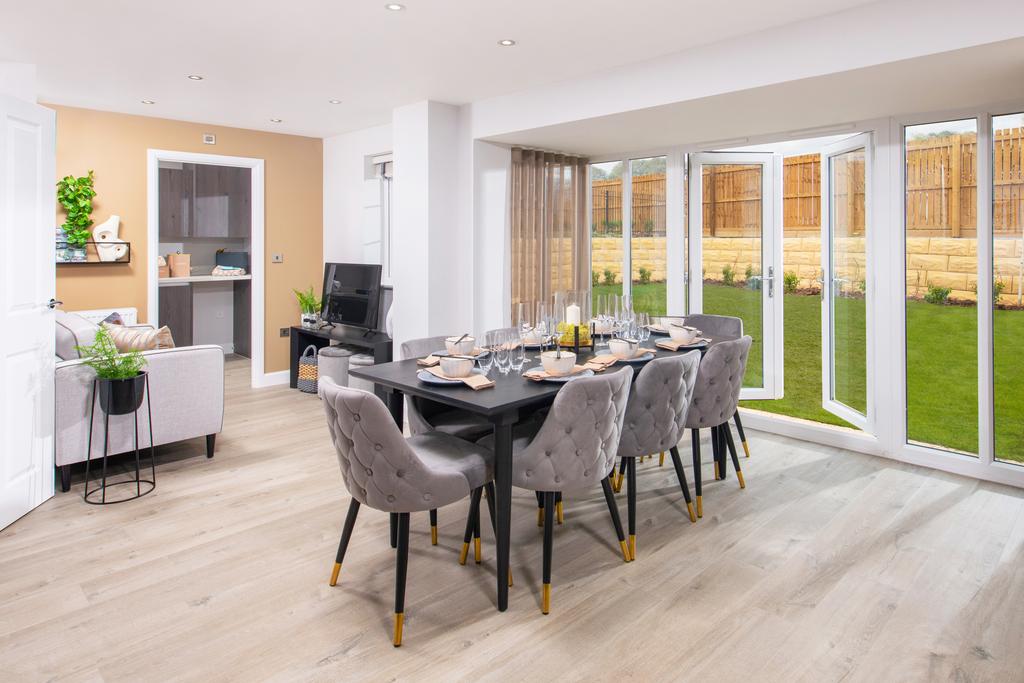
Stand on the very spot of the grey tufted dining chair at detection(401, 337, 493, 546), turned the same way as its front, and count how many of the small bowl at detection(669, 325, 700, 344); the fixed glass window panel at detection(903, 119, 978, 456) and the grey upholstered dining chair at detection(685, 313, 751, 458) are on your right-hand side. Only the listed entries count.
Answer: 0

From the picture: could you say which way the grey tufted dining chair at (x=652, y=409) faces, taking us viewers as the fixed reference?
facing away from the viewer and to the left of the viewer

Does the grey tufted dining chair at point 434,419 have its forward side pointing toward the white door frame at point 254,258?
no

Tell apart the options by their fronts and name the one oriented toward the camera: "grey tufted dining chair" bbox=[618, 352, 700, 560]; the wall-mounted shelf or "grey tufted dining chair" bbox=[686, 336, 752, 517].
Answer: the wall-mounted shelf

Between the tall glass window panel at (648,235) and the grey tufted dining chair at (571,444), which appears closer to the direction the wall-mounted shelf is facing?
the grey tufted dining chair

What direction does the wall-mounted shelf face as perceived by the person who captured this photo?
facing the viewer

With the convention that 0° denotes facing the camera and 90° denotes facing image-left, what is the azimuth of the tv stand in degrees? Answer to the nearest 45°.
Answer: approximately 45°

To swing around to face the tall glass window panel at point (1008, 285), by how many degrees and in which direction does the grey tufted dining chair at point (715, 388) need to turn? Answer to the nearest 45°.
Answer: approximately 90° to its right

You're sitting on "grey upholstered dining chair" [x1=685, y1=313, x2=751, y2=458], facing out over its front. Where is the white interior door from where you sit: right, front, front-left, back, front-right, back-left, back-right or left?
front

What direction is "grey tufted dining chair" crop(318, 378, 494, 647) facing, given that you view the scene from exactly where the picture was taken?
facing away from the viewer and to the right of the viewer

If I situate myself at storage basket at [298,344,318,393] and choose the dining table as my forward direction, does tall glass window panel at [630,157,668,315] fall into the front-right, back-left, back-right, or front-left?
front-left

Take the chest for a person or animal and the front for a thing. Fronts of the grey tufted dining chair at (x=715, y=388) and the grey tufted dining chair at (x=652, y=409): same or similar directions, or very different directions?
same or similar directions

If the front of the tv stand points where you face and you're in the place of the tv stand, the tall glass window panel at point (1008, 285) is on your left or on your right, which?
on your left

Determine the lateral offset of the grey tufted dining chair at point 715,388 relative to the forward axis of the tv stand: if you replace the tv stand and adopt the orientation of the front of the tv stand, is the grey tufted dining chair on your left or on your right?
on your left
